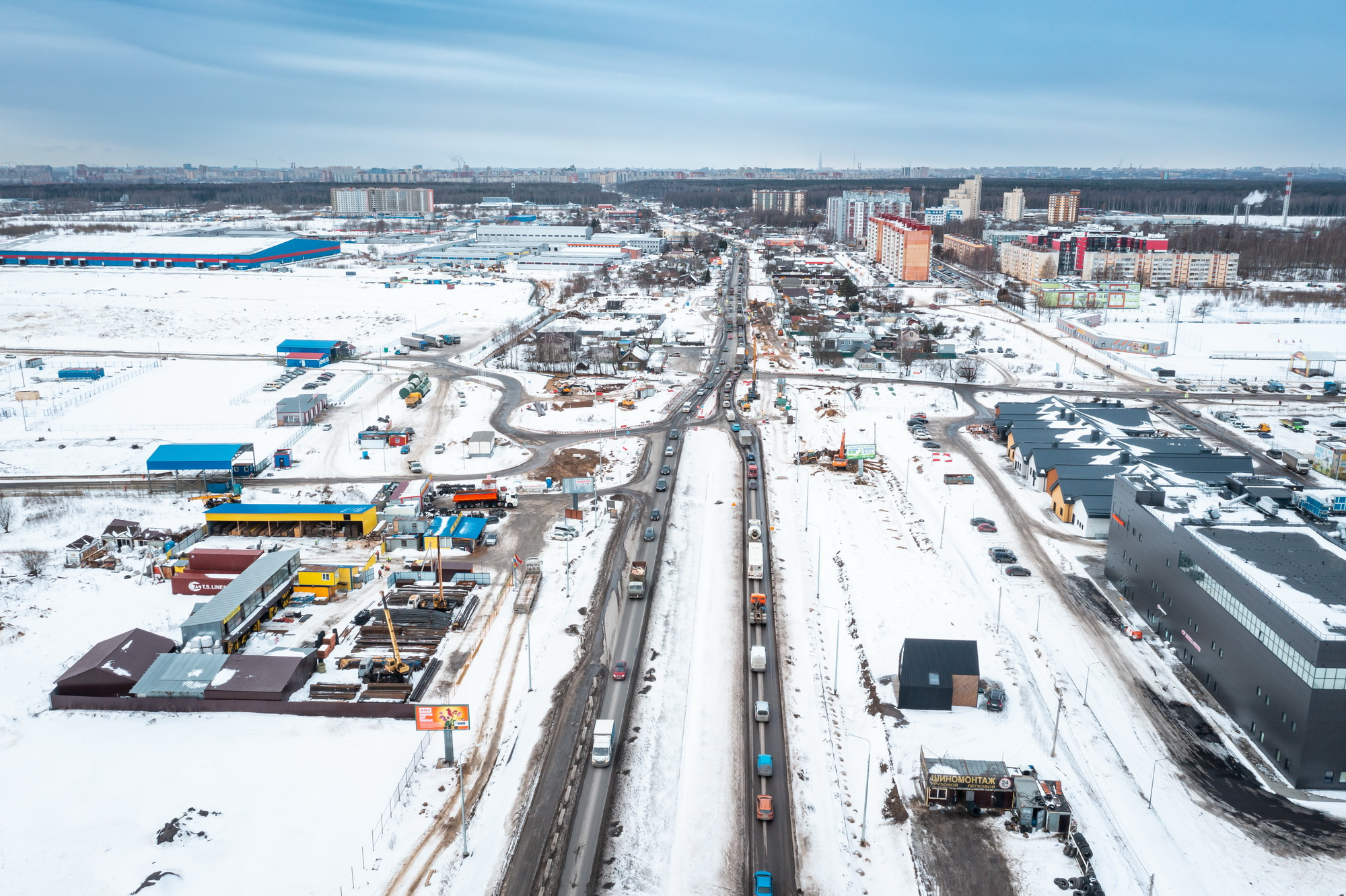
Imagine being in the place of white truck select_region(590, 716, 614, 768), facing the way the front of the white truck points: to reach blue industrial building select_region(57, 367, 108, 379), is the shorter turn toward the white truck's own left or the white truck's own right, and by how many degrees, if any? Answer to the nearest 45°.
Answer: approximately 135° to the white truck's own right

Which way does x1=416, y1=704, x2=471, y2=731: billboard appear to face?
toward the camera

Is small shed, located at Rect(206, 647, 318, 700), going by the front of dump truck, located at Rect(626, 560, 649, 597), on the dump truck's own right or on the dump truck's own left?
on the dump truck's own right

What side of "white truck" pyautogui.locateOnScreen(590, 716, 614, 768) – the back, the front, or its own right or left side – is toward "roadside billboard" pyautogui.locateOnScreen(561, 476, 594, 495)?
back

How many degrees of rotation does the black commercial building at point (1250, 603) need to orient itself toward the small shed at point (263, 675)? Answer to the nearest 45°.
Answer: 0° — it already faces it

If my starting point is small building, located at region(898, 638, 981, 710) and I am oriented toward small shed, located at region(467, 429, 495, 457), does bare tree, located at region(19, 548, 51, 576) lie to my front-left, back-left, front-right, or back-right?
front-left

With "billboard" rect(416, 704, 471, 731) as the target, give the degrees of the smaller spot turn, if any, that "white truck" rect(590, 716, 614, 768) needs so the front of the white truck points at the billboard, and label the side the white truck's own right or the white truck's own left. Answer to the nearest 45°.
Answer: approximately 90° to the white truck's own right

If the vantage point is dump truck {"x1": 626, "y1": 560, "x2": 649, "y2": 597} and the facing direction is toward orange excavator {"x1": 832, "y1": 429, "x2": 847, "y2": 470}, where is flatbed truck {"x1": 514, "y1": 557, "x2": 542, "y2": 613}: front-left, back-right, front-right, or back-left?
back-left

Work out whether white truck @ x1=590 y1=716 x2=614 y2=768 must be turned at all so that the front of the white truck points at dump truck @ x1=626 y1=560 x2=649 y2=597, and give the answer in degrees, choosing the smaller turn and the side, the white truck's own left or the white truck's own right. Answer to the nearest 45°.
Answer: approximately 180°

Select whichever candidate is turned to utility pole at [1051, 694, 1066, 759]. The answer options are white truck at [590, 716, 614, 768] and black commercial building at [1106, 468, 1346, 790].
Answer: the black commercial building

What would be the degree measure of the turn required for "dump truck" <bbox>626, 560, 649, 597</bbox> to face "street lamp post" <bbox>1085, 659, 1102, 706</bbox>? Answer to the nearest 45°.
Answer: approximately 45° to its left

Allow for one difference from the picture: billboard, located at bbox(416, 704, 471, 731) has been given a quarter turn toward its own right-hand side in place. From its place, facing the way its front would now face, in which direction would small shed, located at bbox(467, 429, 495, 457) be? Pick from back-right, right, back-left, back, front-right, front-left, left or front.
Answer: right
